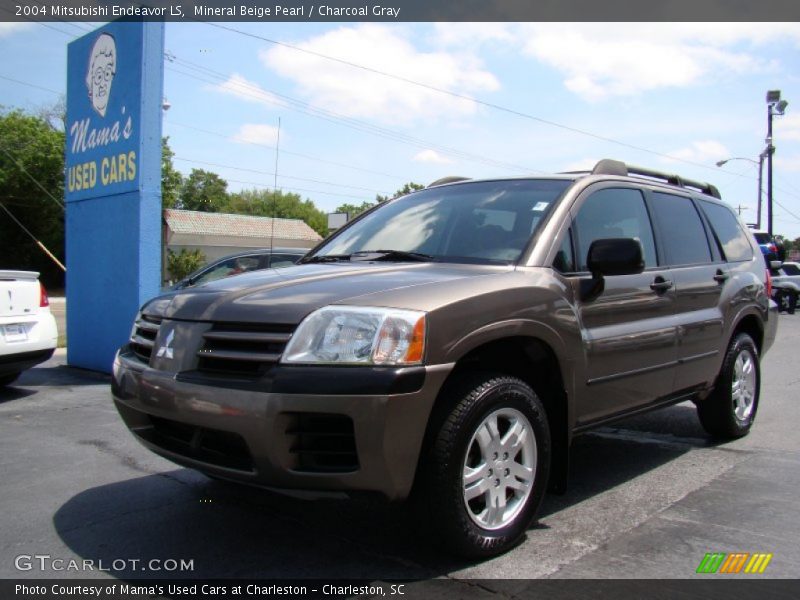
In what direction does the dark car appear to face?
to the viewer's left

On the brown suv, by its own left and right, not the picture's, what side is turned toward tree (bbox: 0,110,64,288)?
right

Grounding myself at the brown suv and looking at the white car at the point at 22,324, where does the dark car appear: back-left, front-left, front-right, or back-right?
front-right

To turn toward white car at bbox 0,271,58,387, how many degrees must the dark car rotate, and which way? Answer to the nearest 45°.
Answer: approximately 45° to its left

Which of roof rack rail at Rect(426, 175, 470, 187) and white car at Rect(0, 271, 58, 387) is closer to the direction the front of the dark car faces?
the white car

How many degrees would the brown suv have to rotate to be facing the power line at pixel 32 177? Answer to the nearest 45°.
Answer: approximately 90° to its right

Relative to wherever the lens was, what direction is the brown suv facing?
facing the viewer and to the left of the viewer

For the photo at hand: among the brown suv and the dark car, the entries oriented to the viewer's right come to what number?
0

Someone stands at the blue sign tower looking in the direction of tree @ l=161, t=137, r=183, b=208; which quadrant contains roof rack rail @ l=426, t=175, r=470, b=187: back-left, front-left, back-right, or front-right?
back-right

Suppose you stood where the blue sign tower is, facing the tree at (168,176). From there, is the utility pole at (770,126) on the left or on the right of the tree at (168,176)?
right

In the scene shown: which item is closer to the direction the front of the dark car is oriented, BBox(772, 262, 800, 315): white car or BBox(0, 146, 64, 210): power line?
the power line

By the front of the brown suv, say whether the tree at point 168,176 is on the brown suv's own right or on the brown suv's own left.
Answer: on the brown suv's own right

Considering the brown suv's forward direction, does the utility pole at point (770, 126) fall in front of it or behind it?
behind
